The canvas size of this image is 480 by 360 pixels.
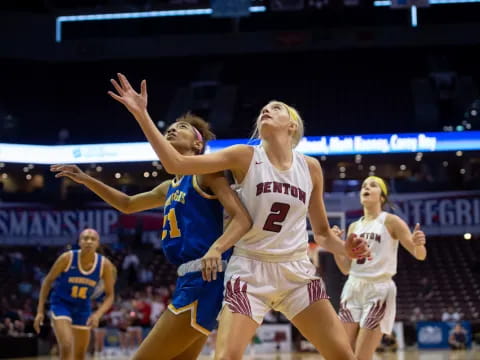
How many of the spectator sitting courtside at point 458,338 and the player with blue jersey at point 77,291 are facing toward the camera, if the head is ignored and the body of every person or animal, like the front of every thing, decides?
2

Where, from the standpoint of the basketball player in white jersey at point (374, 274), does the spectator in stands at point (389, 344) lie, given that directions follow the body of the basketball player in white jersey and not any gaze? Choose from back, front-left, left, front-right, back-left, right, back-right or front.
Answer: back-right

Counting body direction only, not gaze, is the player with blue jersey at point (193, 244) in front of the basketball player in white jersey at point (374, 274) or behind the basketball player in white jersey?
in front

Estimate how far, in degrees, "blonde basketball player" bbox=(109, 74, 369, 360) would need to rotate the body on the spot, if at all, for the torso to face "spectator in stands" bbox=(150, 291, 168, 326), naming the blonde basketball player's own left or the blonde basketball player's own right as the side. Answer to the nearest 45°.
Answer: approximately 180°

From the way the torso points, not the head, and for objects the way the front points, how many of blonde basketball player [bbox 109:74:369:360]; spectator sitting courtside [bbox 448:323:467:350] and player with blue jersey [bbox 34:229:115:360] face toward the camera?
3

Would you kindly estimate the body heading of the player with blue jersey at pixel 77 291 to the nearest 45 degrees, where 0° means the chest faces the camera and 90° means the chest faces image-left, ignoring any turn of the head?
approximately 0°

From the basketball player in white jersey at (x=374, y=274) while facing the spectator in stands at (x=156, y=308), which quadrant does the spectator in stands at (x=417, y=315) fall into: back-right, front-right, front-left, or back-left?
front-right

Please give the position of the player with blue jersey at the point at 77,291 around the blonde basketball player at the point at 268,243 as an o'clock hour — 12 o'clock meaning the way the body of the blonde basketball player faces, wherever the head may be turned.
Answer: The player with blue jersey is roughly at 5 o'clock from the blonde basketball player.

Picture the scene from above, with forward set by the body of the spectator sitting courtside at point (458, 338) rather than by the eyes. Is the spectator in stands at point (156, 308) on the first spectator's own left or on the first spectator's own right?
on the first spectator's own right

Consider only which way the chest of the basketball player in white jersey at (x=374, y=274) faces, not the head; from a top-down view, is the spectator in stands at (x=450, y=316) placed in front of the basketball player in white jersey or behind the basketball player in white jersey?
behind

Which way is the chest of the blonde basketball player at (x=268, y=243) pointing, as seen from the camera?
toward the camera

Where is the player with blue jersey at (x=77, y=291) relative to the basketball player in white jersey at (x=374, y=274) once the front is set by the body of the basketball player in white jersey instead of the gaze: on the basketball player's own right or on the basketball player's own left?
on the basketball player's own right

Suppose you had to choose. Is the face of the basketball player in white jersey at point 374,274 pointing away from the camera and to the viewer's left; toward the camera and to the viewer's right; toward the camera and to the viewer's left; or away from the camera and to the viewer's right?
toward the camera and to the viewer's left

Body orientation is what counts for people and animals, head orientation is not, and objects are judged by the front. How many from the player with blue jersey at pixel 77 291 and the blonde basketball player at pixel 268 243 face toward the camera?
2

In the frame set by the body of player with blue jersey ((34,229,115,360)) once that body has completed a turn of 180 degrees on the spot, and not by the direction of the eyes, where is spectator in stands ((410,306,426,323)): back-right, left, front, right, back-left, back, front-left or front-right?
front-right

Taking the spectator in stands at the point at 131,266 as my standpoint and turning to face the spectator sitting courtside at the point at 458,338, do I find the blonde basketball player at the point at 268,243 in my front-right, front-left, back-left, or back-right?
front-right

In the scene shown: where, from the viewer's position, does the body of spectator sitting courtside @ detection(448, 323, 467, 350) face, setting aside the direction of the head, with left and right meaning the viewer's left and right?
facing the viewer
